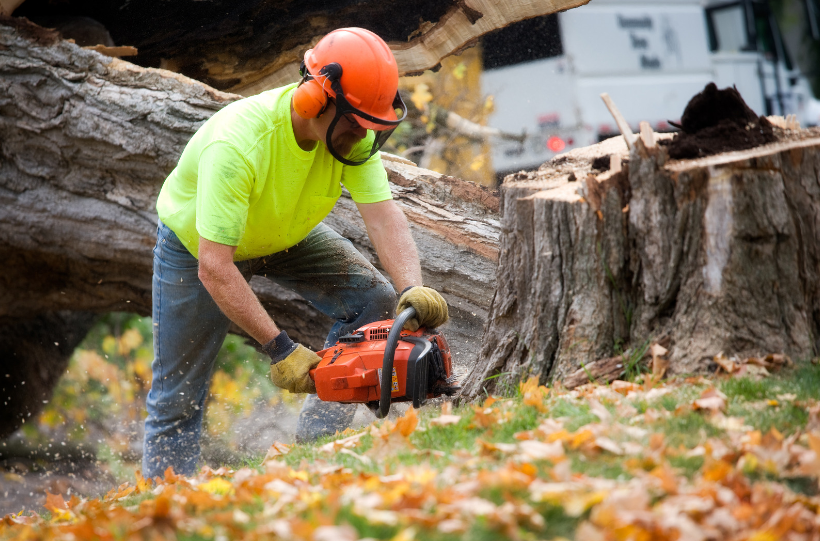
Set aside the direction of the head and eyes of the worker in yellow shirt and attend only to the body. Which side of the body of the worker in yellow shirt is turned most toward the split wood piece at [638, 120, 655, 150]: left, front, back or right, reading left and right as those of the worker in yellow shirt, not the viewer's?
front

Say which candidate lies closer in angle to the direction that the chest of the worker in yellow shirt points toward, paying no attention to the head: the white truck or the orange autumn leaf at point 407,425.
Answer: the orange autumn leaf

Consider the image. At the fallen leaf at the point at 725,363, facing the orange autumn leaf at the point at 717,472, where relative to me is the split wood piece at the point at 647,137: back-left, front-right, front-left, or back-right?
back-right

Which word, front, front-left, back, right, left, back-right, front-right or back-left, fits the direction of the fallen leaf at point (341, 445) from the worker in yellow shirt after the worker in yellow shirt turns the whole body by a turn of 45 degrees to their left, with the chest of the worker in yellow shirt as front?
right

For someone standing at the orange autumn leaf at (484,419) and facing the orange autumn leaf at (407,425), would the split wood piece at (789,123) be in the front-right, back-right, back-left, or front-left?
back-right

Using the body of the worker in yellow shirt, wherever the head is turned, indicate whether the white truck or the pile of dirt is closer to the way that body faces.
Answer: the pile of dirt

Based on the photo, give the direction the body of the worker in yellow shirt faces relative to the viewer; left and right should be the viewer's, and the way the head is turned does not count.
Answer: facing the viewer and to the right of the viewer

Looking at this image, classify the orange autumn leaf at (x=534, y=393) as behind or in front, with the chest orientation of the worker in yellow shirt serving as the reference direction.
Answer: in front

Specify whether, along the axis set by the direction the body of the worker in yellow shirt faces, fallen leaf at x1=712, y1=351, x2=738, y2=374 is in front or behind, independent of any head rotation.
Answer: in front

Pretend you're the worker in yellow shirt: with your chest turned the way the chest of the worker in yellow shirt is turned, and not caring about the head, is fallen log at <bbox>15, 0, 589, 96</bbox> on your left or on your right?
on your left

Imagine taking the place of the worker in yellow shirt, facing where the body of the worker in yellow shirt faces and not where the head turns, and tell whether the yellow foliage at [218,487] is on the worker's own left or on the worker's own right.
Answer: on the worker's own right

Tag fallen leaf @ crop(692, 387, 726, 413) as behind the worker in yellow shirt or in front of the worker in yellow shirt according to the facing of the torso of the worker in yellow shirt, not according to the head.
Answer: in front
